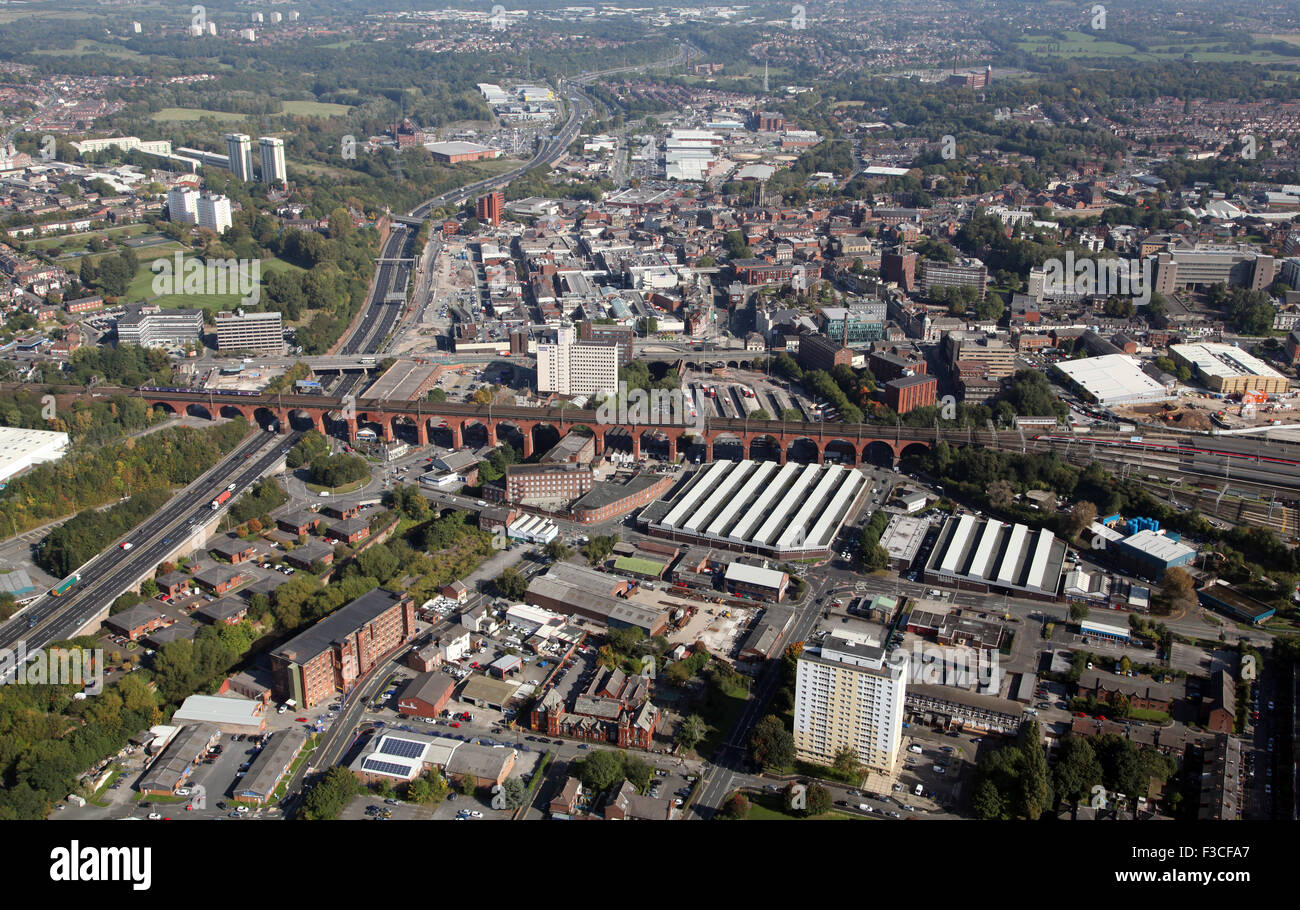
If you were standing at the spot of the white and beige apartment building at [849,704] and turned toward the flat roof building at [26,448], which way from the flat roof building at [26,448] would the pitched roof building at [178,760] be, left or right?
left

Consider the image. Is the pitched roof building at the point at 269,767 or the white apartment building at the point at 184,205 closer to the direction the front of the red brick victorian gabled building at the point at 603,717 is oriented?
the pitched roof building

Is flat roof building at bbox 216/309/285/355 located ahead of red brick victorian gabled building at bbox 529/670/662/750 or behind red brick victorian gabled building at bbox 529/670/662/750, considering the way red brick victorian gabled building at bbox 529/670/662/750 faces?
behind

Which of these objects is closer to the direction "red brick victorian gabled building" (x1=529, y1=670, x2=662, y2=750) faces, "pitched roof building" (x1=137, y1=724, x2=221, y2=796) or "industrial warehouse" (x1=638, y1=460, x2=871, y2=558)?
the pitched roof building

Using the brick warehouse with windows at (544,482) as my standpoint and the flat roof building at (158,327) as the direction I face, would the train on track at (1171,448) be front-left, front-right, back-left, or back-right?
back-right

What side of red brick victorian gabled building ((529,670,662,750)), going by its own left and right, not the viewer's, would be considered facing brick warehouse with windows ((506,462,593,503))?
back

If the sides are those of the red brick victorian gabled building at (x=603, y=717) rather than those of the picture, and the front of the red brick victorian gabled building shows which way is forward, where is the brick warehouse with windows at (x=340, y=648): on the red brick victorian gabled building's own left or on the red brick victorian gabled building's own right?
on the red brick victorian gabled building's own right

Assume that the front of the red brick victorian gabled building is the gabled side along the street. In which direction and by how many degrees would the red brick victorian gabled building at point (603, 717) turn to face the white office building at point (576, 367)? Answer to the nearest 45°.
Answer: approximately 180°

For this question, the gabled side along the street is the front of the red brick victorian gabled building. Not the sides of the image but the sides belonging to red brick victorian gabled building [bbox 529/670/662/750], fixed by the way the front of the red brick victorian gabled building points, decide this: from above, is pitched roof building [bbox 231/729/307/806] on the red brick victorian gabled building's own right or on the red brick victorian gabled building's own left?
on the red brick victorian gabled building's own right

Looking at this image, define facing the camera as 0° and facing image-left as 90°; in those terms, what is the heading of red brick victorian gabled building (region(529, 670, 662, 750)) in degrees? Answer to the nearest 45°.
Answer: approximately 0°
